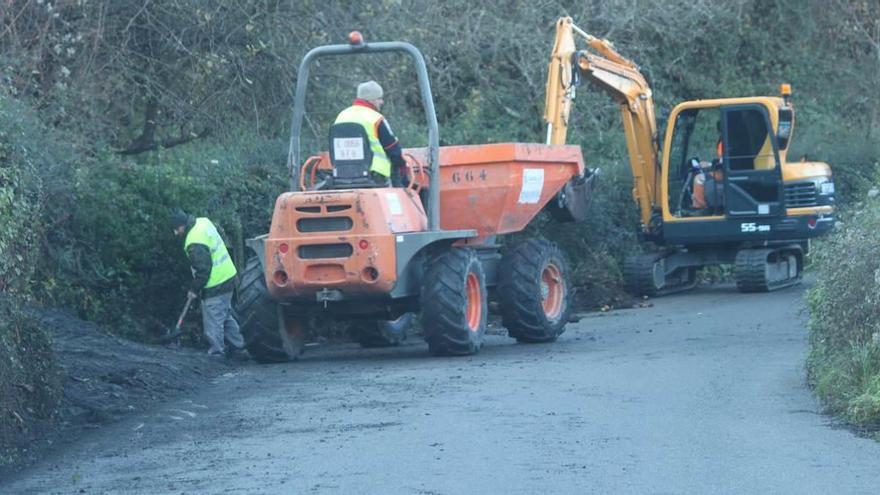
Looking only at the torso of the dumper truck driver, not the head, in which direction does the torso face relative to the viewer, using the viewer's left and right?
facing away from the viewer and to the right of the viewer

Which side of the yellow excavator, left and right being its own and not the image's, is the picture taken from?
left

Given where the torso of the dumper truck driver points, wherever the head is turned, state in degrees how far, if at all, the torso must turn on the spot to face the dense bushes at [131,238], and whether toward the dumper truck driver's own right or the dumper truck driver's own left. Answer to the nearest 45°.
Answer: approximately 90° to the dumper truck driver's own left

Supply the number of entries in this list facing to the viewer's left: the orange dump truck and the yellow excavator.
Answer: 1

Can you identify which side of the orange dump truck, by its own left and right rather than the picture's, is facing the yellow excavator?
front

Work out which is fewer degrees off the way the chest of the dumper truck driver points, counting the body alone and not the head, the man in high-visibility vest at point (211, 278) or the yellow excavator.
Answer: the yellow excavator

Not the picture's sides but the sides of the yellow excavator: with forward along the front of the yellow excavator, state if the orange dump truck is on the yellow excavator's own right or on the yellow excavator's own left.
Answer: on the yellow excavator's own left

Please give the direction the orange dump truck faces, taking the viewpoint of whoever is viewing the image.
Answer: facing away from the viewer and to the right of the viewer

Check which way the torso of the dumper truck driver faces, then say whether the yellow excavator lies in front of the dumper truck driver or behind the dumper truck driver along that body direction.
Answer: in front

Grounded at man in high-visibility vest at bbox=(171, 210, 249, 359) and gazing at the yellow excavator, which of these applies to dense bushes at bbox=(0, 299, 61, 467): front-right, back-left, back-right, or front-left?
back-right
